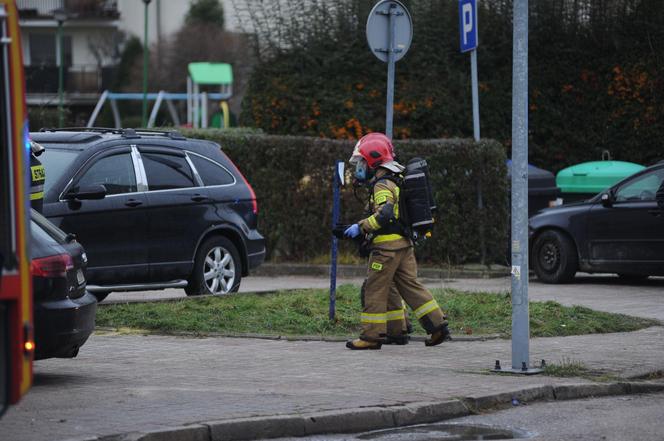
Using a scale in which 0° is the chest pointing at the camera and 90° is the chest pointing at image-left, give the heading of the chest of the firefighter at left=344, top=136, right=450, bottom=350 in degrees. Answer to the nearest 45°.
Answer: approximately 90°

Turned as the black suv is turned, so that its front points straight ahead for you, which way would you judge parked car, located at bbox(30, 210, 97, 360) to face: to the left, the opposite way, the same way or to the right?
to the right

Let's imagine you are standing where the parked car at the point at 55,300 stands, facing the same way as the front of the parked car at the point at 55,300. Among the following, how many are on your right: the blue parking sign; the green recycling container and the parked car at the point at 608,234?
3

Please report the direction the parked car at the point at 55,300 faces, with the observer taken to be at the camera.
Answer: facing away from the viewer and to the left of the viewer

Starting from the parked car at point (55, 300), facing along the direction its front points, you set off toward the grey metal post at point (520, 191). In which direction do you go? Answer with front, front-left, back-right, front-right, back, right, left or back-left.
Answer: back-right

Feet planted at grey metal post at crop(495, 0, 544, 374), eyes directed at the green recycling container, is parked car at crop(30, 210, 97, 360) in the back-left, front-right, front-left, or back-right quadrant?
back-left

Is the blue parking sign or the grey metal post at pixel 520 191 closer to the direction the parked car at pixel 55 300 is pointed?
the blue parking sign
